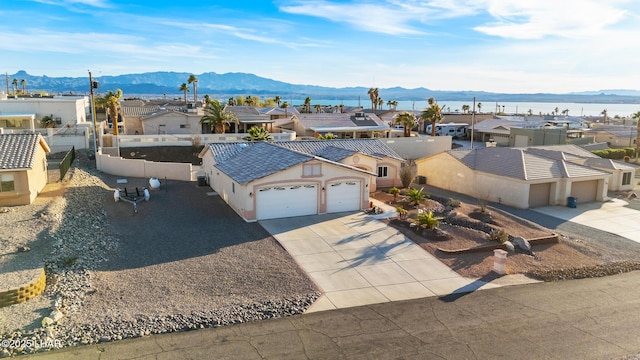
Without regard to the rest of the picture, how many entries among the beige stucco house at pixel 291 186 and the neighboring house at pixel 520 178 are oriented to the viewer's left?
0

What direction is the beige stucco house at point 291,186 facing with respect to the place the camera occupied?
facing the viewer and to the right of the viewer

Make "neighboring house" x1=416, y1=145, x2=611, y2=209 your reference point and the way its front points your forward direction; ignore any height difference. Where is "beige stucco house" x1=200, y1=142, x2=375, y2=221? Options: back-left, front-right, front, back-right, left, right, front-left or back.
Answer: right

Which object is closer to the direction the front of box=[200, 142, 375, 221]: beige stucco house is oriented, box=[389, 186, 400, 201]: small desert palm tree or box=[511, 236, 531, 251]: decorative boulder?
the decorative boulder

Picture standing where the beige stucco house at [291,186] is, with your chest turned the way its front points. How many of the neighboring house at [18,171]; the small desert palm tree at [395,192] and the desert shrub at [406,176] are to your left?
2

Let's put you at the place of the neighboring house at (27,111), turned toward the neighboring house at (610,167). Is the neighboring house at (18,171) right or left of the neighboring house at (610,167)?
right

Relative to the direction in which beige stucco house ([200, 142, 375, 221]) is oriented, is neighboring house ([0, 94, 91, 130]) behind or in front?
behind
